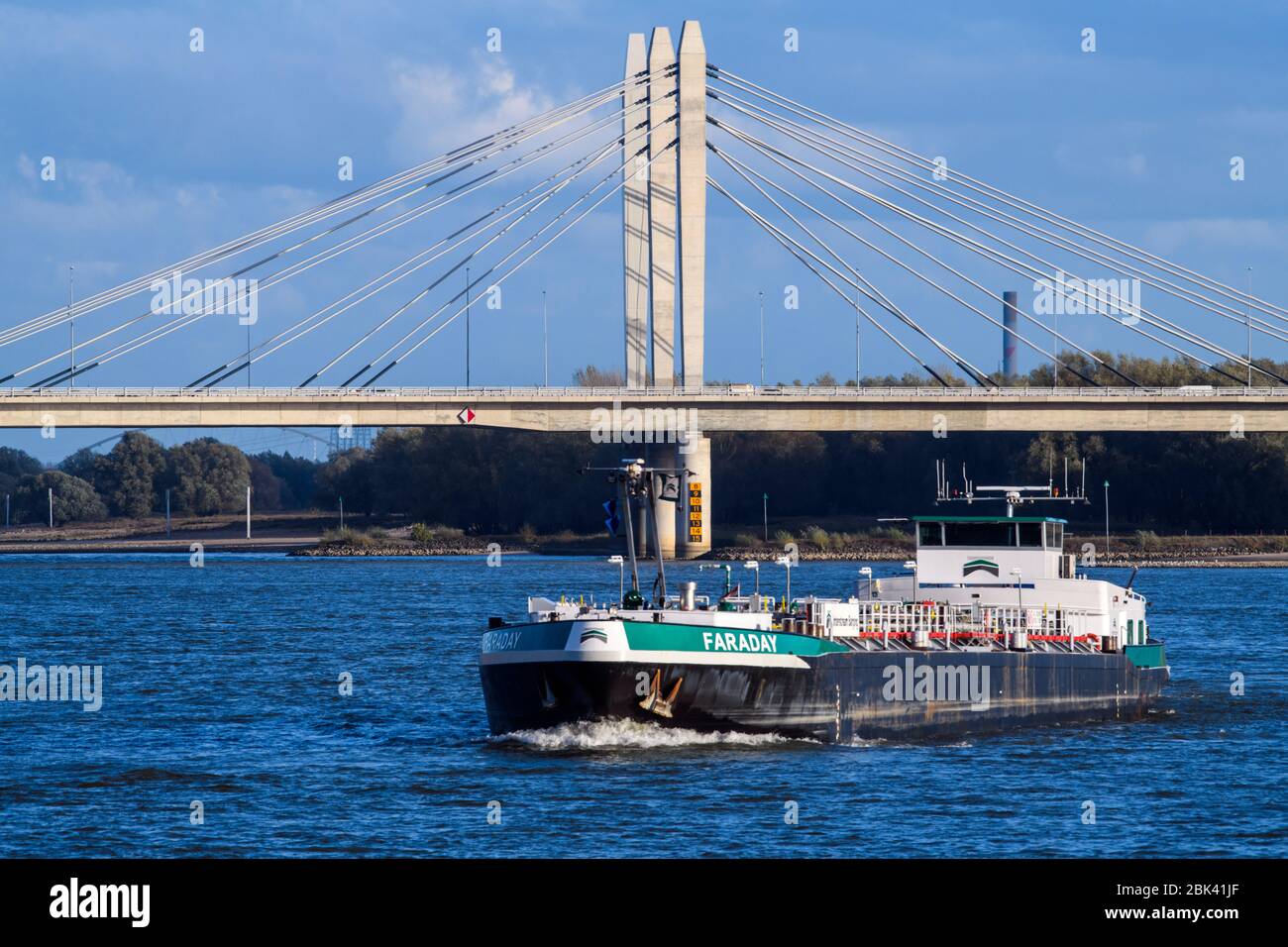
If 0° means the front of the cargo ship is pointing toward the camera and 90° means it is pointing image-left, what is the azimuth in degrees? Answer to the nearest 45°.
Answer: approximately 45°
